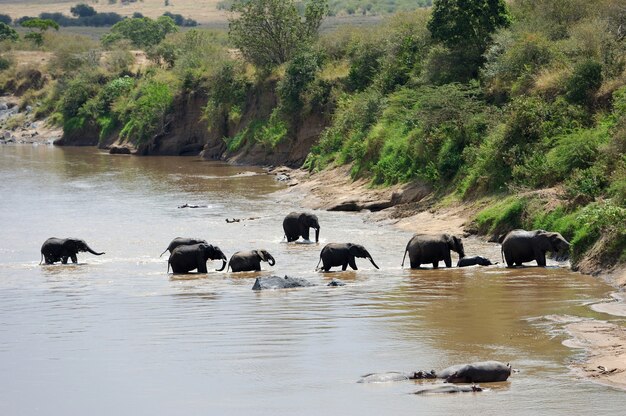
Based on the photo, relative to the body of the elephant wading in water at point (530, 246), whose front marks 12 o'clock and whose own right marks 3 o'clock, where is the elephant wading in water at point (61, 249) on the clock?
the elephant wading in water at point (61, 249) is roughly at 6 o'clock from the elephant wading in water at point (530, 246).

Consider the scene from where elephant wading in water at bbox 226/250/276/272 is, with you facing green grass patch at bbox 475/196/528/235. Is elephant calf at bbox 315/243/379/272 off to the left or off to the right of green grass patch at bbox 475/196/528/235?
right

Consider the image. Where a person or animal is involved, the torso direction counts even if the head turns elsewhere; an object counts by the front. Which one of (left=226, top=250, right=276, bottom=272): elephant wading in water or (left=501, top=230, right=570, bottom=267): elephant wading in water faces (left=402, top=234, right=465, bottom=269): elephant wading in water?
(left=226, top=250, right=276, bottom=272): elephant wading in water

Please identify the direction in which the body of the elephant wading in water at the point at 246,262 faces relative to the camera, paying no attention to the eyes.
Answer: to the viewer's right

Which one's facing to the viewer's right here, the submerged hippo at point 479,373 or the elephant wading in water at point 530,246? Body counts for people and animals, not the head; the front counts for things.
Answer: the elephant wading in water

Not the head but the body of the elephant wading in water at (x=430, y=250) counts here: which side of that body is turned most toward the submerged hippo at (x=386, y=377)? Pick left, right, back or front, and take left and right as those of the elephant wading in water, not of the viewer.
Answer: right

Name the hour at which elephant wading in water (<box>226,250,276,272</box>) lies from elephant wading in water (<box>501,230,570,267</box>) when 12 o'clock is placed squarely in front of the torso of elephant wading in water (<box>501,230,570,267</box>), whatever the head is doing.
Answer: elephant wading in water (<box>226,250,276,272</box>) is roughly at 6 o'clock from elephant wading in water (<box>501,230,570,267</box>).

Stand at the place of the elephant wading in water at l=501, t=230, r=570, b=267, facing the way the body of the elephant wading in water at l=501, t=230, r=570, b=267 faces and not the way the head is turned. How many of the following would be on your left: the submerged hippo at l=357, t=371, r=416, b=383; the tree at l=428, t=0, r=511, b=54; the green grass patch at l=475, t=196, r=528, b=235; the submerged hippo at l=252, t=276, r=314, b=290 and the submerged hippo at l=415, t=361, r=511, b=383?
2

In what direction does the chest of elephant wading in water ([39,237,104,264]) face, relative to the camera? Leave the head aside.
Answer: to the viewer's right

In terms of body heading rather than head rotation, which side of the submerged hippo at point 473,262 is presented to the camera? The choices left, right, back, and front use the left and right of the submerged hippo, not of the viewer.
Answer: right

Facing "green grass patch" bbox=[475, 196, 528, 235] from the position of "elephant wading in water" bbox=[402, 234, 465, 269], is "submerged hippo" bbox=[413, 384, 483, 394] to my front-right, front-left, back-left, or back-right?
back-right

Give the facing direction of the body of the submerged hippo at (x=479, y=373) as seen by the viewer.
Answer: to the viewer's left

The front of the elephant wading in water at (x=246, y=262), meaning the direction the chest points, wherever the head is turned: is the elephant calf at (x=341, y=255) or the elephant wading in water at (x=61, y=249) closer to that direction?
the elephant calf

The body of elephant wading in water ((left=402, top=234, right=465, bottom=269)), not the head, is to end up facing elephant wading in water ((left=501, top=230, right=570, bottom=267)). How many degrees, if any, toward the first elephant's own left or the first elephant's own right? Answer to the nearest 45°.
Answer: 0° — it already faces it
